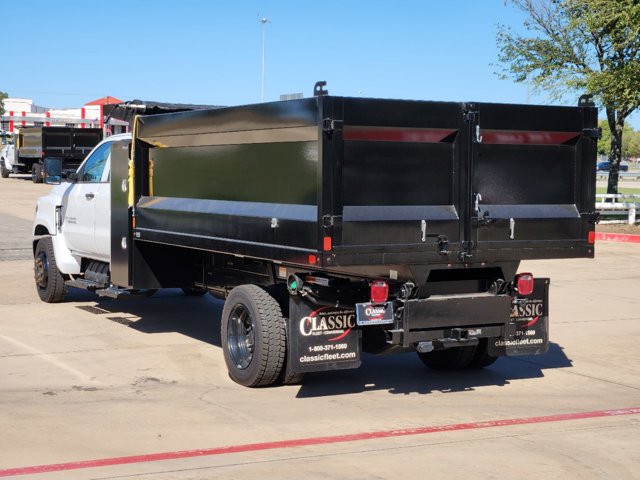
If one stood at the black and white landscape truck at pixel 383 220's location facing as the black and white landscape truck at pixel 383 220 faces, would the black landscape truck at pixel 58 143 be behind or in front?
in front

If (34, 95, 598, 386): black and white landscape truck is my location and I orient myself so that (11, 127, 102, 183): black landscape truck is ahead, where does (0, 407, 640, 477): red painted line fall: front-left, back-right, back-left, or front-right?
back-left

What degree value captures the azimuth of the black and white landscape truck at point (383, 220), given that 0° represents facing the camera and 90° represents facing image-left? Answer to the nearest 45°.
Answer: approximately 135°

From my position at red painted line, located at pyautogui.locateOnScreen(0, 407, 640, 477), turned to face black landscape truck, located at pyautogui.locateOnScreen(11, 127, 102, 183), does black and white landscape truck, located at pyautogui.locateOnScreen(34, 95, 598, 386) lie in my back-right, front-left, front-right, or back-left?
front-right
